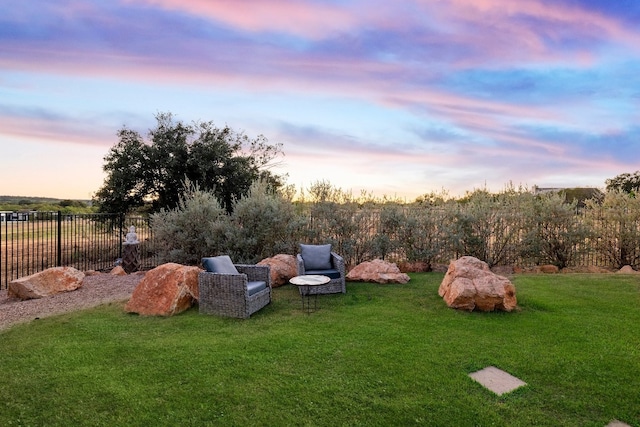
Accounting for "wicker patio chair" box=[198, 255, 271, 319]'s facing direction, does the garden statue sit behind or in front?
behind

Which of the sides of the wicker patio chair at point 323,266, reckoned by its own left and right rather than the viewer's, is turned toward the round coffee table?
front

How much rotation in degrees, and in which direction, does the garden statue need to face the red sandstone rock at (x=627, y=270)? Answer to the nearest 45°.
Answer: approximately 45° to its left

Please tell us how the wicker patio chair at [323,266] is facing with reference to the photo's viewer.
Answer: facing the viewer

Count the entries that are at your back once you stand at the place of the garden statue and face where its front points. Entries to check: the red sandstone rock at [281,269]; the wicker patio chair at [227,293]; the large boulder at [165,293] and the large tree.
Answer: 1

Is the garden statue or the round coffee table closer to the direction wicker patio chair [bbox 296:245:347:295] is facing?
the round coffee table

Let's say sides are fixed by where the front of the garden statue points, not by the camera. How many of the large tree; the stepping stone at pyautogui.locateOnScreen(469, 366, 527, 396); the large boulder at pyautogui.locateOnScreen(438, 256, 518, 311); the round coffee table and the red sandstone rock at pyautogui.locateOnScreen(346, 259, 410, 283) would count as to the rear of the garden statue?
1

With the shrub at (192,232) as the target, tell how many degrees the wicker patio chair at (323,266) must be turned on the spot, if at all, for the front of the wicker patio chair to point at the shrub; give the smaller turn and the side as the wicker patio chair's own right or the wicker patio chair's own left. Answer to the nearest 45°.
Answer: approximately 135° to the wicker patio chair's own right

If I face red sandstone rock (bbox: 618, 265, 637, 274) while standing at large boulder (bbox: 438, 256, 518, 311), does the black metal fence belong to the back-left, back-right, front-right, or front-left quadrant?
back-left

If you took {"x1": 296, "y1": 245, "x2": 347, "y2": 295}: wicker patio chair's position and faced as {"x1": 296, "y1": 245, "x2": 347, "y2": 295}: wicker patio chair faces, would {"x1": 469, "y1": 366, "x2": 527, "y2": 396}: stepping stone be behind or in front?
in front

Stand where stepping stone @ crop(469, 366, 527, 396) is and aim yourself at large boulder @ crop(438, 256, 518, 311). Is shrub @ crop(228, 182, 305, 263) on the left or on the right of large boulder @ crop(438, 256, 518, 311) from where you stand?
left

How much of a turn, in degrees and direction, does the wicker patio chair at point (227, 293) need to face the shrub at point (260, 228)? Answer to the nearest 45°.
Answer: approximately 135° to its left

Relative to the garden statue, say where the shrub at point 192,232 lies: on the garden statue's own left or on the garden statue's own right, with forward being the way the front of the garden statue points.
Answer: on the garden statue's own left

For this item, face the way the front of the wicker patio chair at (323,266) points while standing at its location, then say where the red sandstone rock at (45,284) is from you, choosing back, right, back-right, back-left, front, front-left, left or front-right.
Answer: right

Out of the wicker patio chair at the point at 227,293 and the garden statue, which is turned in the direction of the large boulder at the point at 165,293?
the garden statue

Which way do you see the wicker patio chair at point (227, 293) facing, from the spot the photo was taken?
facing the viewer and to the right of the viewer

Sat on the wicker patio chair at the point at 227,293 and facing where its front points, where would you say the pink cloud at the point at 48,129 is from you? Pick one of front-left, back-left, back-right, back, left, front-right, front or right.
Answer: back

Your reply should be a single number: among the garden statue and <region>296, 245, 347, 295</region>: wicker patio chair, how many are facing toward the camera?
2
